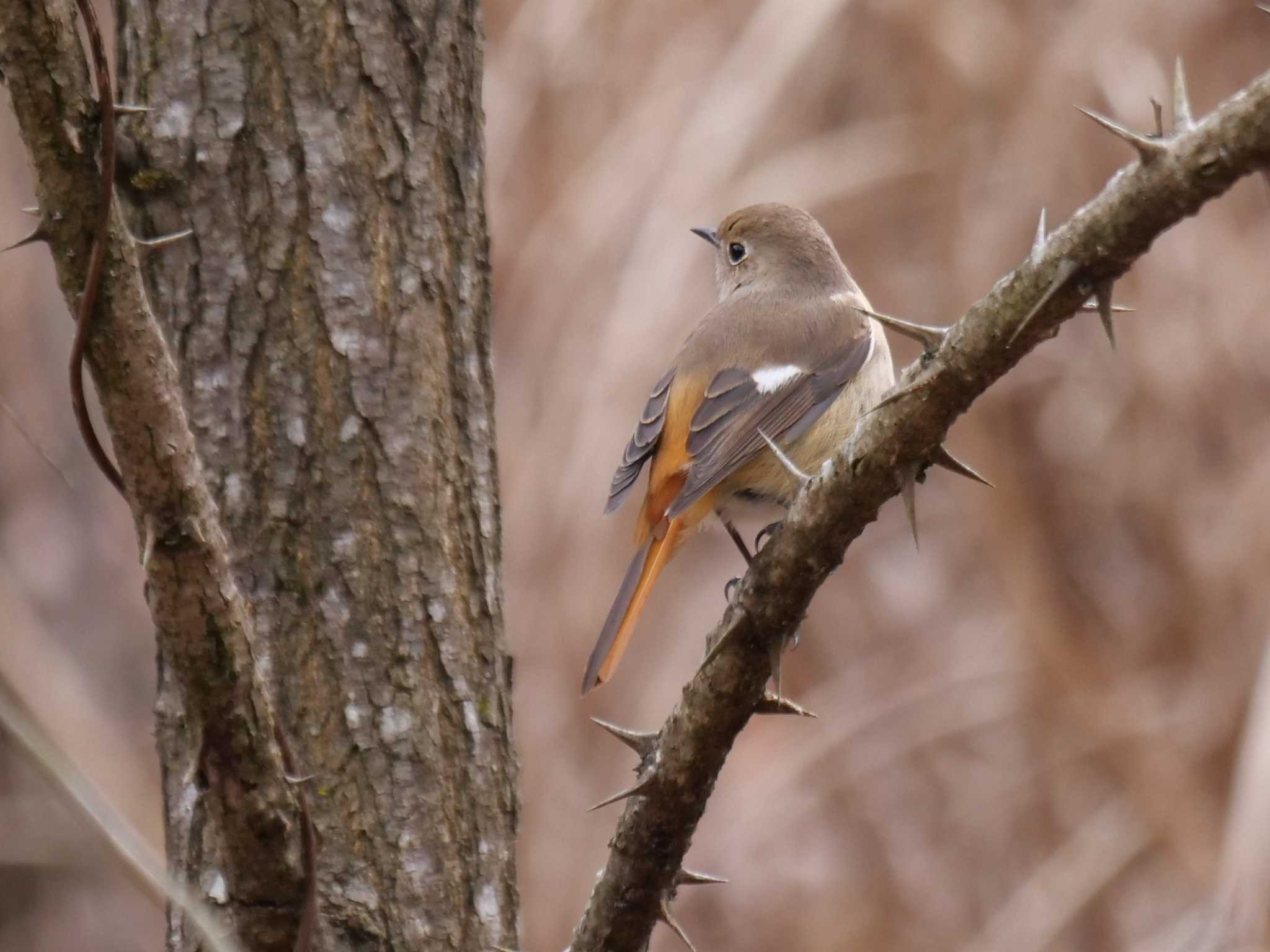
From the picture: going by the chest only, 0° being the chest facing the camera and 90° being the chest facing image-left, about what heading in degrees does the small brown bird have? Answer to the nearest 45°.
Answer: approximately 225°

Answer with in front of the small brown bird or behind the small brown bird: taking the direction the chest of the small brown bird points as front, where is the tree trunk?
behind

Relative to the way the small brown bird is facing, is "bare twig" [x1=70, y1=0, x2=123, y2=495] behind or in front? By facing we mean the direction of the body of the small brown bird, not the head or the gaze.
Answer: behind
